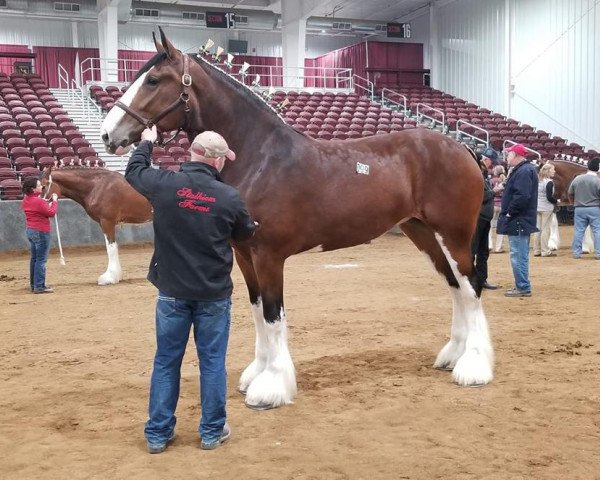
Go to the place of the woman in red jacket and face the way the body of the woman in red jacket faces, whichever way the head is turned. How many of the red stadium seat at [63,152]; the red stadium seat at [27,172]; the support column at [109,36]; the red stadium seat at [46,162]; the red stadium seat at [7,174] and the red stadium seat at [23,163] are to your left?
6

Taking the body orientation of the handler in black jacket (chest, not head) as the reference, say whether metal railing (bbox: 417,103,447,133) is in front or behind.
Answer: in front

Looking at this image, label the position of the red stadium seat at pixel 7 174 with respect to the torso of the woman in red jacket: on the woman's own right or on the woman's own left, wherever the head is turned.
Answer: on the woman's own left

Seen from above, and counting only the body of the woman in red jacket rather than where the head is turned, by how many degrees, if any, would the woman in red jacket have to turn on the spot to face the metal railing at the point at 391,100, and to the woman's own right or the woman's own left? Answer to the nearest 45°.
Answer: approximately 45° to the woman's own left

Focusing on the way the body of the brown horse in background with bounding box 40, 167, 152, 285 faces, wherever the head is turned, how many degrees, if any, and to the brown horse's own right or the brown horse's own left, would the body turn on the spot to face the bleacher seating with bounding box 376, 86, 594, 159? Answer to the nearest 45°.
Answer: approximately 135° to the brown horse's own right

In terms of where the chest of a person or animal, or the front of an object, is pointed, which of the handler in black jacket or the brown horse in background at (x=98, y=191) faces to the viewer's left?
the brown horse in background

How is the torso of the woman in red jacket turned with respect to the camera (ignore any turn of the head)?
to the viewer's right

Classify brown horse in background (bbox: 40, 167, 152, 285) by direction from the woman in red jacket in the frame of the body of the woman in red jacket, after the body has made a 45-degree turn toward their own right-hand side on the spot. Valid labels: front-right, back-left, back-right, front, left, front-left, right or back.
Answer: left

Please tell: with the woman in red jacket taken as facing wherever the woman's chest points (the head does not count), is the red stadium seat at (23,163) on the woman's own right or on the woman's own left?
on the woman's own left

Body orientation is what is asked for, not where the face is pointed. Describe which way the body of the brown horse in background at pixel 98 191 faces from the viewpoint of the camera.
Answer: to the viewer's left

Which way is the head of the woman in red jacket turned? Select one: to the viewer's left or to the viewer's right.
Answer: to the viewer's right

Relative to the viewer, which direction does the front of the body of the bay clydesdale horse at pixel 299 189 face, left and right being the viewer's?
facing to the left of the viewer

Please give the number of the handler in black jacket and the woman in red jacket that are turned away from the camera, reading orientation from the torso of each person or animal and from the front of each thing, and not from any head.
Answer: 1

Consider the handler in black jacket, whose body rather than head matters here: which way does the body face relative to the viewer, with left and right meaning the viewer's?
facing away from the viewer

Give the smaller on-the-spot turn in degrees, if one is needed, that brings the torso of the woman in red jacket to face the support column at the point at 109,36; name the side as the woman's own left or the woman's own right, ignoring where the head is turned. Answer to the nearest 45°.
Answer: approximately 90° to the woman's own left

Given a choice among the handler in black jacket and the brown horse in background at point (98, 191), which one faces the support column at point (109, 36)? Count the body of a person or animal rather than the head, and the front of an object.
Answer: the handler in black jacket

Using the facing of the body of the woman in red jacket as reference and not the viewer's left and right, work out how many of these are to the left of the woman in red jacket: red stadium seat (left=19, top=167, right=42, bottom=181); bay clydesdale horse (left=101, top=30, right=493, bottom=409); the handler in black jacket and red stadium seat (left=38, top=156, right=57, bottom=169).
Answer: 2

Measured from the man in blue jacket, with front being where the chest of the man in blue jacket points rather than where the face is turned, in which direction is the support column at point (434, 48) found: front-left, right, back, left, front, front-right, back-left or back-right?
right
